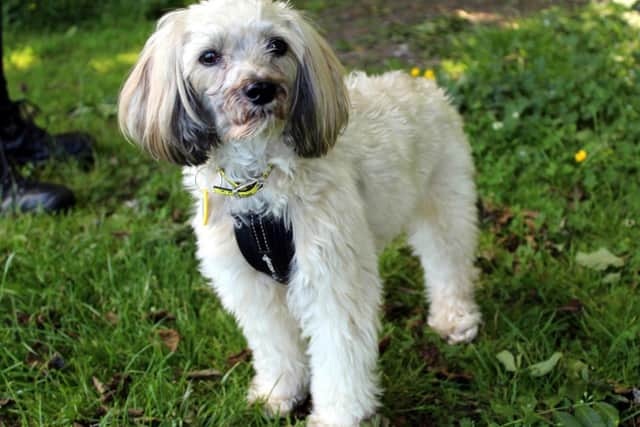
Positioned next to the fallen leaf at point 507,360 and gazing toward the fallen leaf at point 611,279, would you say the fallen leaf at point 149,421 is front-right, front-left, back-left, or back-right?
back-left

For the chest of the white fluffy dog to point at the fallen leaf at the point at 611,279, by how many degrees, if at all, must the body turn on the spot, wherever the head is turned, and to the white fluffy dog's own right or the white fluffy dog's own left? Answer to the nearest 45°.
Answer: approximately 135° to the white fluffy dog's own left

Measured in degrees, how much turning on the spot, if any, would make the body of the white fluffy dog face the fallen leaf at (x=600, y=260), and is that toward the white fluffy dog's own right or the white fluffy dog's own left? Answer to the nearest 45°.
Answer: approximately 135° to the white fluffy dog's own left

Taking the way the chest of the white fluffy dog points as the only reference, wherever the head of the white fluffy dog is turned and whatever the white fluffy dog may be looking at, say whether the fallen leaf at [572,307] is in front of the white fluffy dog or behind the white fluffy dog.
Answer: behind

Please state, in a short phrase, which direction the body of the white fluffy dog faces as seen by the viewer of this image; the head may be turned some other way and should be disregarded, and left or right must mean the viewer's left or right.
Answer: facing the viewer and to the left of the viewer
